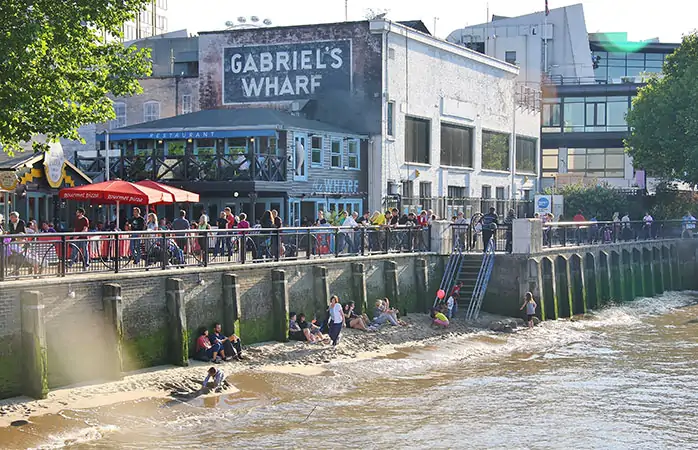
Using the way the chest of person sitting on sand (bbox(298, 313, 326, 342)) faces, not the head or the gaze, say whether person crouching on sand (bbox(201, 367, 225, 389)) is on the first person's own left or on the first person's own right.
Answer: on the first person's own right

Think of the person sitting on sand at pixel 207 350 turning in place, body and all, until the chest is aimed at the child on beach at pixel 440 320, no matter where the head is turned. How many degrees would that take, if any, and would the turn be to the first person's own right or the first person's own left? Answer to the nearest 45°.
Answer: approximately 90° to the first person's own left

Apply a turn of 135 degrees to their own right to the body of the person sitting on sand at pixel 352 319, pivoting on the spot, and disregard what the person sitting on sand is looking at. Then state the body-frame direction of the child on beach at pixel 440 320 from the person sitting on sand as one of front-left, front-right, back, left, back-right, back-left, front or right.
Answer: back-right

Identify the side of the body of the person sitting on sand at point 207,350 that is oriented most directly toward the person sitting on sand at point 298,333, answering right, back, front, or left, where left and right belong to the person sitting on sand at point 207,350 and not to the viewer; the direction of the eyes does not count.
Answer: left

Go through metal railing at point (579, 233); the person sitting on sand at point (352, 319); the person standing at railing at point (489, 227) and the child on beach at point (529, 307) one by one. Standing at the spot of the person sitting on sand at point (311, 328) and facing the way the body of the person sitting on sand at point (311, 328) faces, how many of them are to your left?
4

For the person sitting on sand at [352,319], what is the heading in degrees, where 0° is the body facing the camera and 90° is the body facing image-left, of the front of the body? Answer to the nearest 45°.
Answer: approximately 315°

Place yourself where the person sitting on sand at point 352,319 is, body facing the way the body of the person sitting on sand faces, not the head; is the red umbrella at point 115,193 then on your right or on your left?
on your right

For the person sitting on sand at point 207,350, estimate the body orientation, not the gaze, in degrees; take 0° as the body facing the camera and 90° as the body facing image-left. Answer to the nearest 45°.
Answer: approximately 315°

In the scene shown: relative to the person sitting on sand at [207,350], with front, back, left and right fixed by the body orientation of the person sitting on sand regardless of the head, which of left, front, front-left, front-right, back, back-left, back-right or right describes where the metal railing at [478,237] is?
left

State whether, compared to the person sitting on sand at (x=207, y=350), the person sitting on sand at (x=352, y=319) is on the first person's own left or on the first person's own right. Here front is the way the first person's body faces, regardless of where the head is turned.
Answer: on the first person's own left
